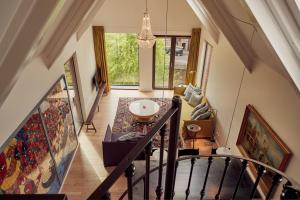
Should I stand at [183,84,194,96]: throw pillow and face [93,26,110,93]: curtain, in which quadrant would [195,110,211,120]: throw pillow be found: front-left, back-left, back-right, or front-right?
back-left

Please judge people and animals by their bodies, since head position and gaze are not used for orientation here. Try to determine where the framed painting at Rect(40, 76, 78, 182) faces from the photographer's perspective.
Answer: facing the viewer and to the right of the viewer

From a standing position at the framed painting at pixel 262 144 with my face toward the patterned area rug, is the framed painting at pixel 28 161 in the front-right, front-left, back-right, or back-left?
front-left

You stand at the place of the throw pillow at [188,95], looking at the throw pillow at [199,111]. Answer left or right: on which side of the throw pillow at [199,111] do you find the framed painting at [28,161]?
right

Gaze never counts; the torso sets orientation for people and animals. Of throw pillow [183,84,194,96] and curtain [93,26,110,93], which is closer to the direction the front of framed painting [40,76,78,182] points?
the throw pillow

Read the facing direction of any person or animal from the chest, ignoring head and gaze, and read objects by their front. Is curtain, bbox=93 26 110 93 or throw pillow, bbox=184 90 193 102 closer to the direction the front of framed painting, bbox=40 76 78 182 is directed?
the throw pillow

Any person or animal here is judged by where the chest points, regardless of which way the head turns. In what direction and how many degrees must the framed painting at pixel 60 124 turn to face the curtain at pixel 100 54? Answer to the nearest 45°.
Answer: approximately 90° to its left

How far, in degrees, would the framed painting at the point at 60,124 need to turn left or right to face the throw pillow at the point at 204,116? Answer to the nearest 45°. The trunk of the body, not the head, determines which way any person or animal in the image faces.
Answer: approximately 45° to its left

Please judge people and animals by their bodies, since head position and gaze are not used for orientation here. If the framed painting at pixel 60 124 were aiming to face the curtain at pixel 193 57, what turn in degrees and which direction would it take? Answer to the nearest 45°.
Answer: approximately 90° to its left

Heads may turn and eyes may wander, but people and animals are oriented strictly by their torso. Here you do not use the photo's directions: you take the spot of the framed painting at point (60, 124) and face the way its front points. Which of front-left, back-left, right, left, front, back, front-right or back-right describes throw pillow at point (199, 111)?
front-left
